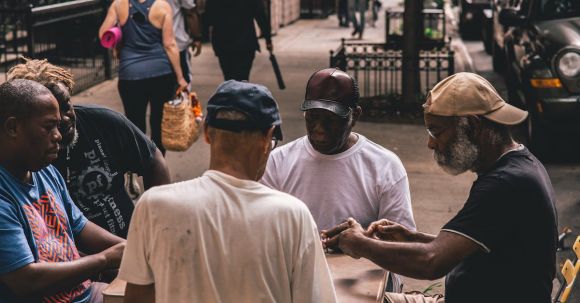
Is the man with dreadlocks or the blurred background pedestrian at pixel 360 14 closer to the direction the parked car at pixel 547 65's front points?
the man with dreadlocks

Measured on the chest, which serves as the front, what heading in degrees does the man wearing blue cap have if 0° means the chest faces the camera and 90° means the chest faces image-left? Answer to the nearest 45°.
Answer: approximately 180°

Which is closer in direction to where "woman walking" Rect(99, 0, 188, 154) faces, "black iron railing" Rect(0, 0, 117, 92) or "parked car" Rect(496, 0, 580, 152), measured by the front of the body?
the black iron railing

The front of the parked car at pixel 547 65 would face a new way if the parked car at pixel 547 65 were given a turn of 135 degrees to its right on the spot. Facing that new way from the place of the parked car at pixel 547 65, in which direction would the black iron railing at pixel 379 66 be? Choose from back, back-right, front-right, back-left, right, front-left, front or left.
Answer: front

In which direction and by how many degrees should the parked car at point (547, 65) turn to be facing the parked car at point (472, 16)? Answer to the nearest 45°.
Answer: approximately 180°

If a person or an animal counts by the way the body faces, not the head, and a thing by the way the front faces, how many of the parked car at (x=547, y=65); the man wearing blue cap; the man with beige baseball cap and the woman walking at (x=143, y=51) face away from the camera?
2

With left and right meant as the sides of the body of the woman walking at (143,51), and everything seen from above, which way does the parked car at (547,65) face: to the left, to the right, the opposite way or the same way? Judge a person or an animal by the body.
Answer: the opposite way

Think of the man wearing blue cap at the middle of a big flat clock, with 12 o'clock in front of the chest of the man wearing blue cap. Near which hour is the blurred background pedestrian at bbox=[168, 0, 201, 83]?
The blurred background pedestrian is roughly at 12 o'clock from the man wearing blue cap.

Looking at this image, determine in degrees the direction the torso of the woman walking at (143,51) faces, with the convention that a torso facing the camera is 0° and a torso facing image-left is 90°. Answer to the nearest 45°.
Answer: approximately 180°

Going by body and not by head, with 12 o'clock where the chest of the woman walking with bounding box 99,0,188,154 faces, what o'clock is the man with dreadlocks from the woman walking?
The man with dreadlocks is roughly at 6 o'clock from the woman walking.

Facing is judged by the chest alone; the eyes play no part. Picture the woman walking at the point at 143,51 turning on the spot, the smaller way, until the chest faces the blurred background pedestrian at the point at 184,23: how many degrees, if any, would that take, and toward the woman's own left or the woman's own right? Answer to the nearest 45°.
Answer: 0° — they already face them

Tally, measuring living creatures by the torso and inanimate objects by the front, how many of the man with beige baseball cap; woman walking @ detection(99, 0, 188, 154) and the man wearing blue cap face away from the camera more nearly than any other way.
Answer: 2

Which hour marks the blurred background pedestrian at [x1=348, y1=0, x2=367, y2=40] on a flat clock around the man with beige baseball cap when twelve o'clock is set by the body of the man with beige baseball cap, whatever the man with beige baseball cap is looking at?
The blurred background pedestrian is roughly at 3 o'clock from the man with beige baseball cap.
